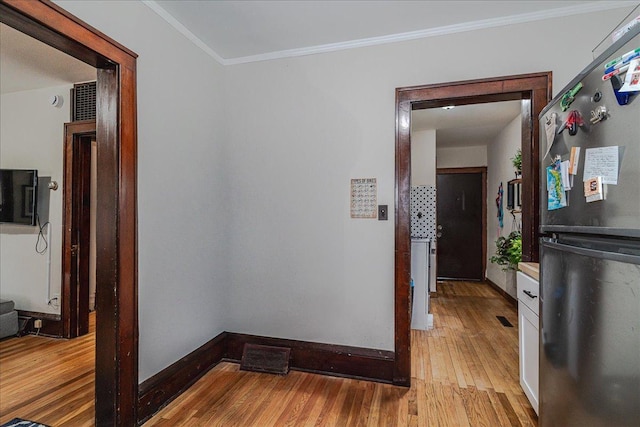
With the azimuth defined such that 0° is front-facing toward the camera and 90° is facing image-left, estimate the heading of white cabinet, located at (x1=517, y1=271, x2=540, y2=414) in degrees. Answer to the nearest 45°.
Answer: approximately 90°

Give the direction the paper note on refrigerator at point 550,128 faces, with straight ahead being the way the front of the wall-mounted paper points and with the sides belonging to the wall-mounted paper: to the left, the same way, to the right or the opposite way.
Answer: to the right

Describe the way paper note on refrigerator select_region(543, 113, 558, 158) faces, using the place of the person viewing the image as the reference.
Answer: facing the viewer and to the left of the viewer

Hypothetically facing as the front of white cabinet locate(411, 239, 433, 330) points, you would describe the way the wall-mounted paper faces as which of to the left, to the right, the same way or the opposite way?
to the right

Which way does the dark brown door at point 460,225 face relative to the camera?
toward the camera

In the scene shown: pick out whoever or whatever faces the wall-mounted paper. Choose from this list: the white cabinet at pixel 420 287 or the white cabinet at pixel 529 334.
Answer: the white cabinet at pixel 529 334

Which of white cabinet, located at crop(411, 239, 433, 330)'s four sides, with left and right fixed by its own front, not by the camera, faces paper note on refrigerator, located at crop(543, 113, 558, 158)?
right

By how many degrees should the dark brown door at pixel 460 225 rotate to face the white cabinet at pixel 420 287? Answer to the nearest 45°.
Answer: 0° — it already faces it

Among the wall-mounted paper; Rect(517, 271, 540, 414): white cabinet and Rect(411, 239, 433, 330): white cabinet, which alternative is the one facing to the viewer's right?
Rect(411, 239, 433, 330): white cabinet

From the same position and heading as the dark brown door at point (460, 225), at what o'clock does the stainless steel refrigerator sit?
The stainless steel refrigerator is roughly at 12 o'clock from the dark brown door.

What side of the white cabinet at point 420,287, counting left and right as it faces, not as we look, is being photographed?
right

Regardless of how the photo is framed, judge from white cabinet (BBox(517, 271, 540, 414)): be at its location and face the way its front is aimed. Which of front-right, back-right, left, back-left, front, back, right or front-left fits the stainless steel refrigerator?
left

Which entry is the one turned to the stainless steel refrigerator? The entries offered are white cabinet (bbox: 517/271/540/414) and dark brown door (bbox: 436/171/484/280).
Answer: the dark brown door
